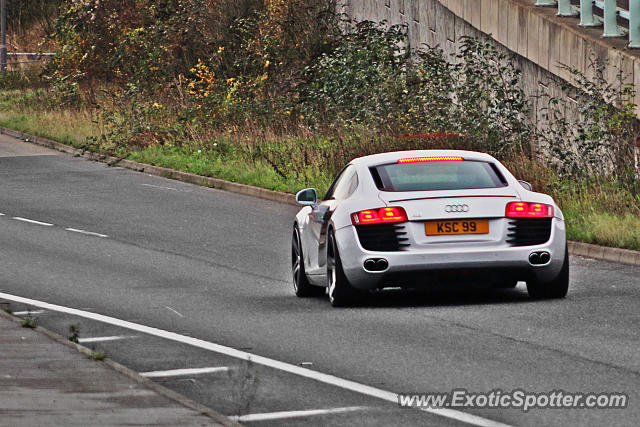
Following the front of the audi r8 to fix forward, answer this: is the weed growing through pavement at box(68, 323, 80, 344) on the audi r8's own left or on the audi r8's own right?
on the audi r8's own left

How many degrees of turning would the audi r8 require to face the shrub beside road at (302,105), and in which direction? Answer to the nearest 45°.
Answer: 0° — it already faces it

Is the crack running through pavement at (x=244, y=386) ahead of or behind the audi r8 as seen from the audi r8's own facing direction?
behind

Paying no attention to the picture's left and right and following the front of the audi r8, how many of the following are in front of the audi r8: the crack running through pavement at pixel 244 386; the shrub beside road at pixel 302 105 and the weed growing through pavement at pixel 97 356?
1

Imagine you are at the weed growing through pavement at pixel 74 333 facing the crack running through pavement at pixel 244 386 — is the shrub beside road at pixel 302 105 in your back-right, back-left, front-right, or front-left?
back-left

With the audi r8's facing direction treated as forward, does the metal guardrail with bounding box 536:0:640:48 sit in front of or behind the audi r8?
in front

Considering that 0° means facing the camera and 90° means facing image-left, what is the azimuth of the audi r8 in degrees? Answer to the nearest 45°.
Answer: approximately 180°

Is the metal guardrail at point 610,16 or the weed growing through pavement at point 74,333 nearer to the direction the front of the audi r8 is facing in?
the metal guardrail

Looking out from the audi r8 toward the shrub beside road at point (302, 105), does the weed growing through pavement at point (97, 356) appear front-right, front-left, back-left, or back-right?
back-left

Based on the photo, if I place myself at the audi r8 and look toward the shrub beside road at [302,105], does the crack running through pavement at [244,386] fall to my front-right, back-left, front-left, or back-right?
back-left
